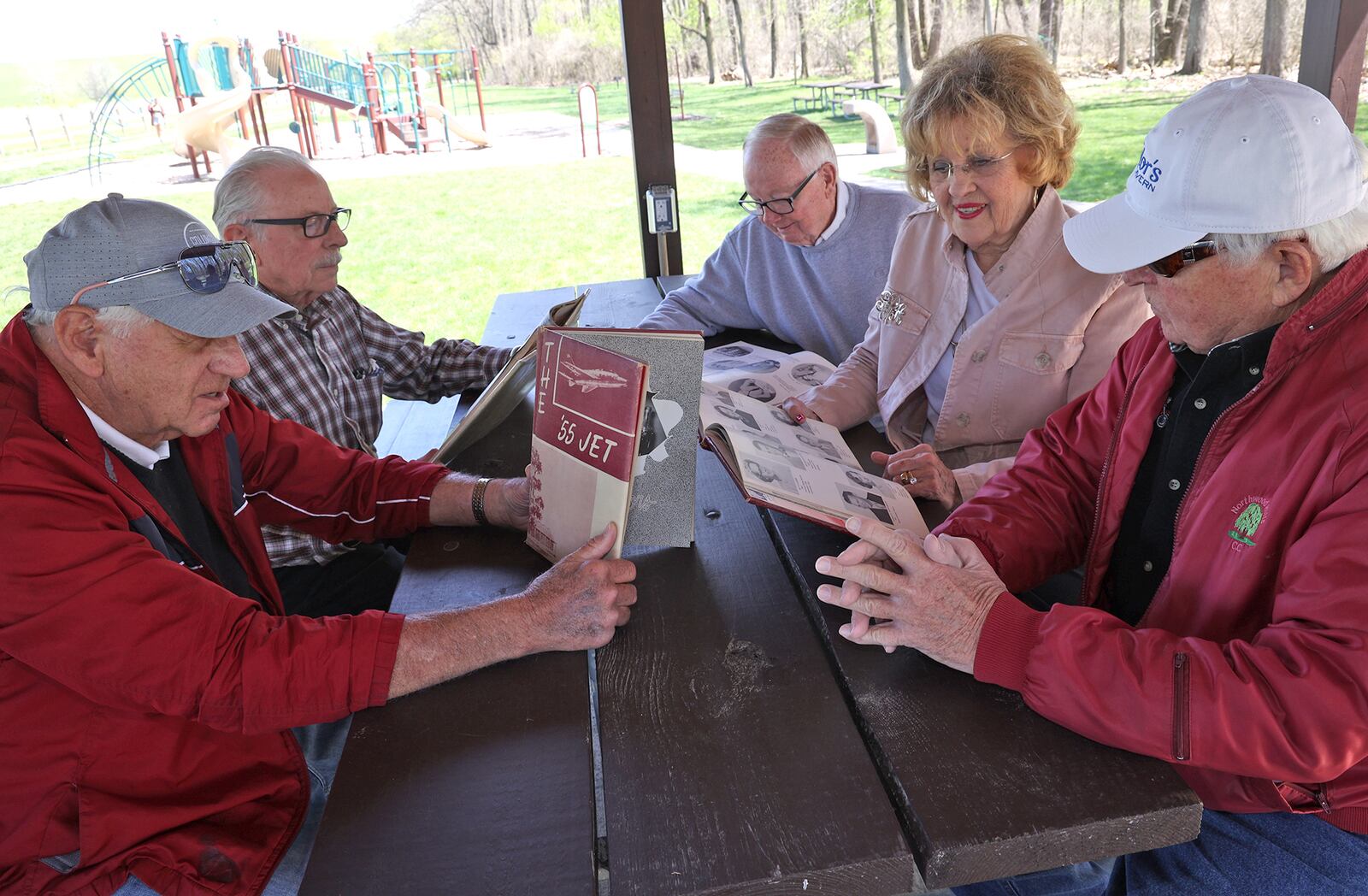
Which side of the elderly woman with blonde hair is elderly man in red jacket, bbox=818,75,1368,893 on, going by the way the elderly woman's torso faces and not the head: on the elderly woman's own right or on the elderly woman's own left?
on the elderly woman's own left

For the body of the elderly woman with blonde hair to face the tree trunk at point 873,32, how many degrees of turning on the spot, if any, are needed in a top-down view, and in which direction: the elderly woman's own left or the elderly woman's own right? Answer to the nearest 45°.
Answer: approximately 135° to the elderly woman's own right

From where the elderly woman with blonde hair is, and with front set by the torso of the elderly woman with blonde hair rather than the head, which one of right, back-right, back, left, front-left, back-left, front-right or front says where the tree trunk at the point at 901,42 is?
back-right

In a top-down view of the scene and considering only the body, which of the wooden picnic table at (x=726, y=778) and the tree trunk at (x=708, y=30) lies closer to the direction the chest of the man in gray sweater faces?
the wooden picnic table

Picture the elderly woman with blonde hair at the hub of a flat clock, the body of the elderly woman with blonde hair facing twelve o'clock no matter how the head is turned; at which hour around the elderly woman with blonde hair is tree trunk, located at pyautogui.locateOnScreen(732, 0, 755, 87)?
The tree trunk is roughly at 4 o'clock from the elderly woman with blonde hair.

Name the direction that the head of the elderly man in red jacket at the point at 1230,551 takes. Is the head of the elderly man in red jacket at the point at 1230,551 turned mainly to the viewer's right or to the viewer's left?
to the viewer's left

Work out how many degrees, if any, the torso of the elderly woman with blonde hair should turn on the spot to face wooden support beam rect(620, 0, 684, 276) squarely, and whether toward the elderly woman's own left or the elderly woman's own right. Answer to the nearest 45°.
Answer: approximately 90° to the elderly woman's own right

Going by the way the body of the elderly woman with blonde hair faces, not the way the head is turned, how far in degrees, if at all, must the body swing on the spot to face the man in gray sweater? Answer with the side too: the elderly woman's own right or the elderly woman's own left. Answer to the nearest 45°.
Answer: approximately 90° to the elderly woman's own right

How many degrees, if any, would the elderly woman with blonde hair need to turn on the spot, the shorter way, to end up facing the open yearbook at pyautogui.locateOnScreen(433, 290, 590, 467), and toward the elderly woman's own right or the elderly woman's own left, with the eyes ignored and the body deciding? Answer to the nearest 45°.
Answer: approximately 45° to the elderly woman's own right

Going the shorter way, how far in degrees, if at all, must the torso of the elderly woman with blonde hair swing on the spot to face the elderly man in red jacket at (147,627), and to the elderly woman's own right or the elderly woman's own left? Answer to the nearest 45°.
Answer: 0° — they already face them

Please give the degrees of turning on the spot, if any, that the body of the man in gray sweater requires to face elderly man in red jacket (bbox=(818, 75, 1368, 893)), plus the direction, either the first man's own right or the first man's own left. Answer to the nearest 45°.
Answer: approximately 45° to the first man's own left
